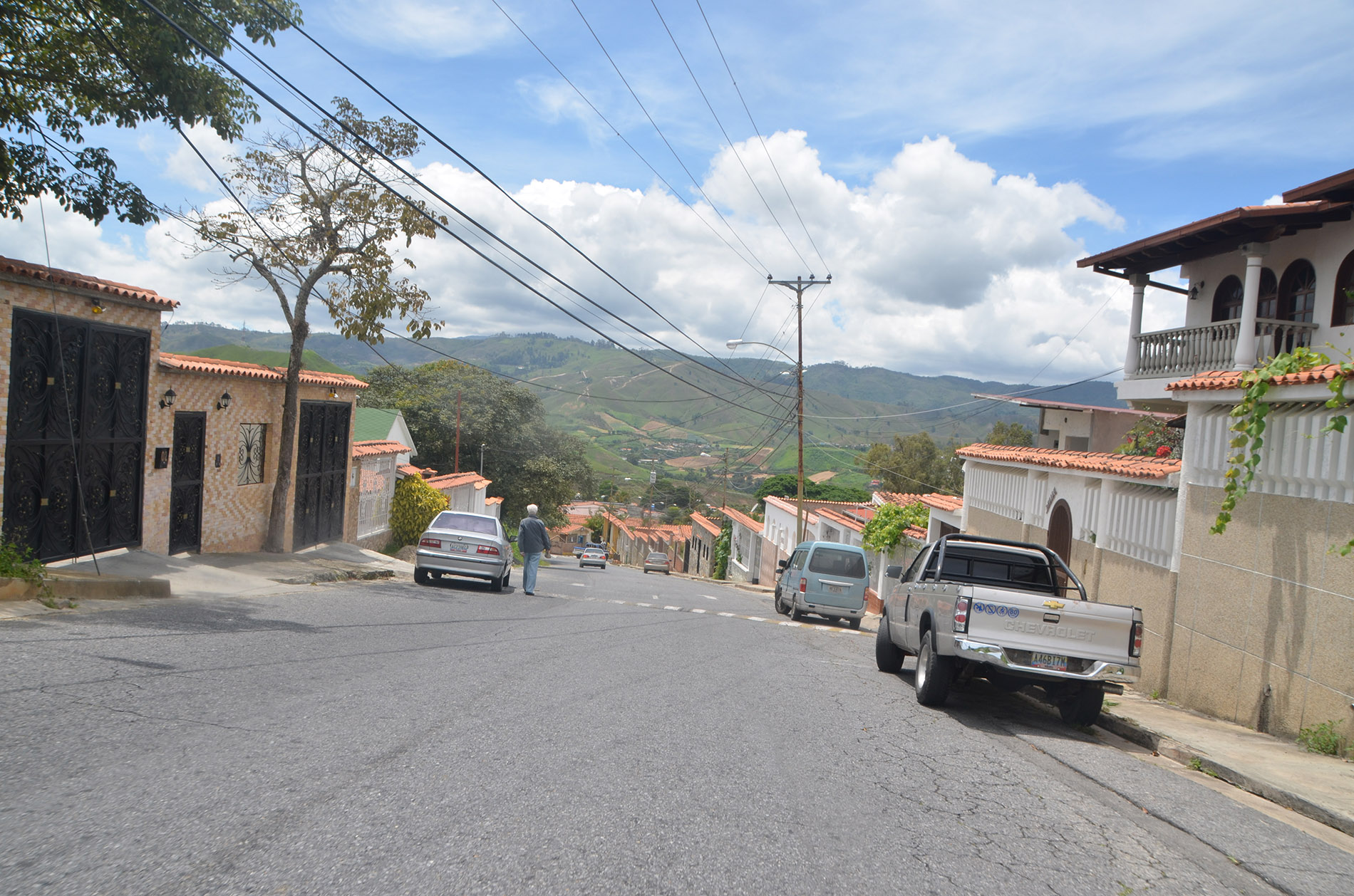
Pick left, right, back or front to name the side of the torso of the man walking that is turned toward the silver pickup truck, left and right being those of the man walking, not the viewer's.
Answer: back

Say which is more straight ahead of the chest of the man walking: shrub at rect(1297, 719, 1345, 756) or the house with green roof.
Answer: the house with green roof

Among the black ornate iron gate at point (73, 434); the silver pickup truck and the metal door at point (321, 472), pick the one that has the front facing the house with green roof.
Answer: the silver pickup truck

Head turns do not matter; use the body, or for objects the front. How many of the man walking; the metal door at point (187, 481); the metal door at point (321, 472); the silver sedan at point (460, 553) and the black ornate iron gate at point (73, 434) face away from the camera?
2

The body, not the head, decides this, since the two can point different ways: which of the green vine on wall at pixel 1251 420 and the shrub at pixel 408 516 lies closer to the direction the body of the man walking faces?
the shrub

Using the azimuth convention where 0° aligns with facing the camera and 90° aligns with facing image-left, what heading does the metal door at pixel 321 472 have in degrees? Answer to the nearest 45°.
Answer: approximately 315°

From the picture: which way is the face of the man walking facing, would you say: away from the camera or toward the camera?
away from the camera

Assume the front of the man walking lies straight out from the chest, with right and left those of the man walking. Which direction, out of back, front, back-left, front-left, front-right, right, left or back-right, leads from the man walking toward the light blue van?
right

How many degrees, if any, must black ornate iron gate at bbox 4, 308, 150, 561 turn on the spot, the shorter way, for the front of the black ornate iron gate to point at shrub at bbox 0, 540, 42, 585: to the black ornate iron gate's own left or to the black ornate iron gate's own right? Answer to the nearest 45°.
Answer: approximately 45° to the black ornate iron gate's own right

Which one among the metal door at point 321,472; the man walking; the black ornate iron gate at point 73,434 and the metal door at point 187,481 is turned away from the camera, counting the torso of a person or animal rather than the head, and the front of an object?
the man walking

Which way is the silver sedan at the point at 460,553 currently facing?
away from the camera

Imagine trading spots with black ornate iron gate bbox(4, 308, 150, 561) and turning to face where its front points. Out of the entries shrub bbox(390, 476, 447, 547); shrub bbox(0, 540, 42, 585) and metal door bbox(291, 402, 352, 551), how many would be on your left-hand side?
2

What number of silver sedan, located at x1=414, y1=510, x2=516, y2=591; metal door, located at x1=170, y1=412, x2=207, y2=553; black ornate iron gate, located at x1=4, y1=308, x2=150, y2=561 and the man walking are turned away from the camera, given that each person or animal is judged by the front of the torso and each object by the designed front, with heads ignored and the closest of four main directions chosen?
2

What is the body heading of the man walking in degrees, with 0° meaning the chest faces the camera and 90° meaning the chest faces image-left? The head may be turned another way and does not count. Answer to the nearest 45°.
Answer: approximately 180°

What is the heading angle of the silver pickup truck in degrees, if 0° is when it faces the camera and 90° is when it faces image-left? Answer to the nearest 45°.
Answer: approximately 135°

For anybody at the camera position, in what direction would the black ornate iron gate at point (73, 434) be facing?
facing the viewer and to the right of the viewer

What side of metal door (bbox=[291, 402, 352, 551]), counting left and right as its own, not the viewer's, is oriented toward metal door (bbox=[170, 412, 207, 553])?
right

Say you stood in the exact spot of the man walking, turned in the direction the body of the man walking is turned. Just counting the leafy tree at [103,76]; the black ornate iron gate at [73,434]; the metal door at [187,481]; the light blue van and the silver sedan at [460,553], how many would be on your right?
1

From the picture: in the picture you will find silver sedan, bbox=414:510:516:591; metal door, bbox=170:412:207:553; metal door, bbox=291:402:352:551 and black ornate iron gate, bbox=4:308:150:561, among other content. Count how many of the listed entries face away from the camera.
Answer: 1

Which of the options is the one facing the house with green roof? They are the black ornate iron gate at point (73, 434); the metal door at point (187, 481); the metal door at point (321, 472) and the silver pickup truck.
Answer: the silver pickup truck
